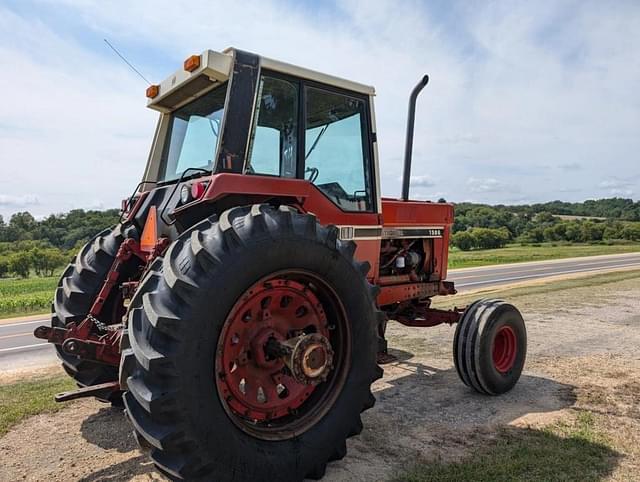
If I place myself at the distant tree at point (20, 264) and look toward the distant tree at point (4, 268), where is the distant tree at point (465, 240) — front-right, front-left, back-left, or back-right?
back-right

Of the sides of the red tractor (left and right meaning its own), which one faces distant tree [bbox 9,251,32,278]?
left

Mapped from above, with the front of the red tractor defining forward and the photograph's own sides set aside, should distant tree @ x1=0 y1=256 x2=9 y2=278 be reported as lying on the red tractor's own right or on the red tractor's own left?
on the red tractor's own left

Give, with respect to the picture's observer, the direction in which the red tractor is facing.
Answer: facing away from the viewer and to the right of the viewer

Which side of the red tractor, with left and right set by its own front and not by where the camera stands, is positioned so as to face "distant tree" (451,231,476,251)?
front
